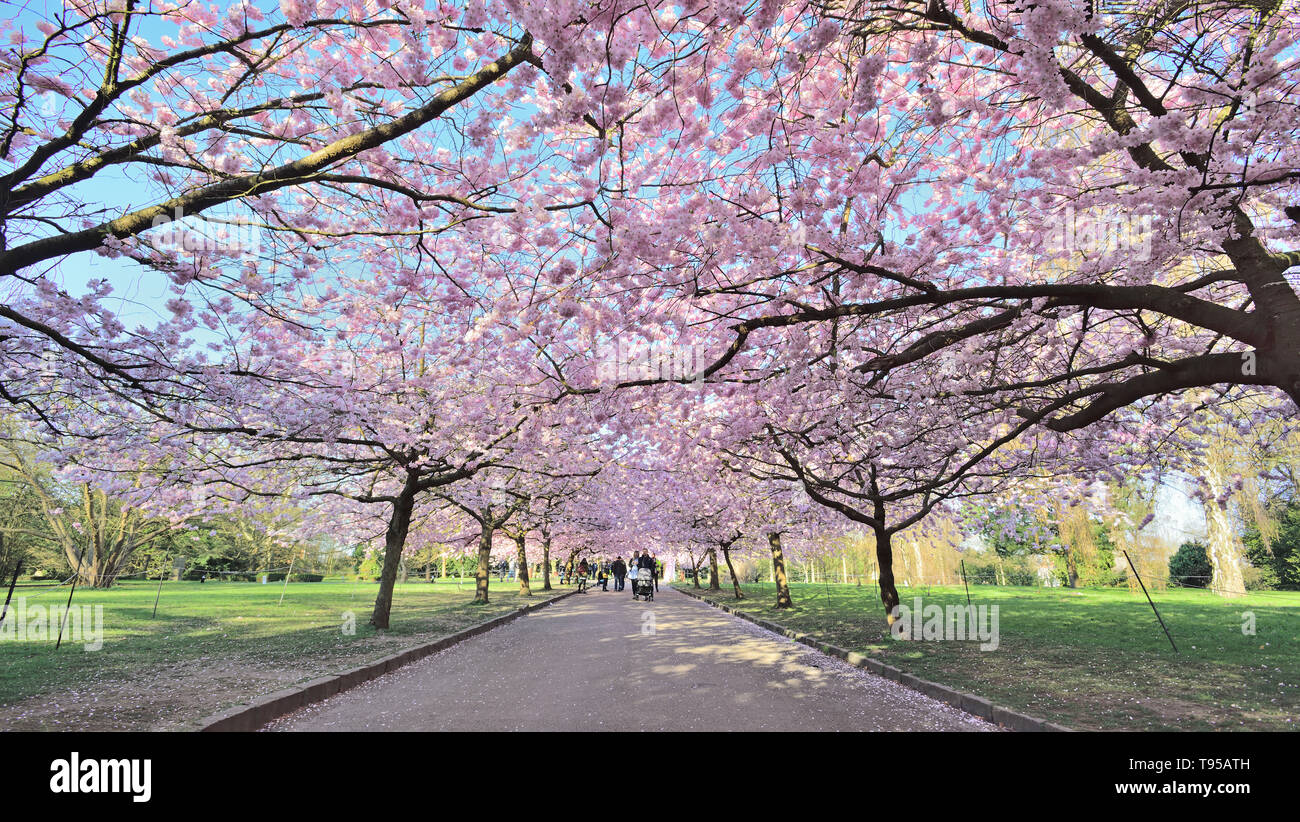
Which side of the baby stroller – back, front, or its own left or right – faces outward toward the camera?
front
